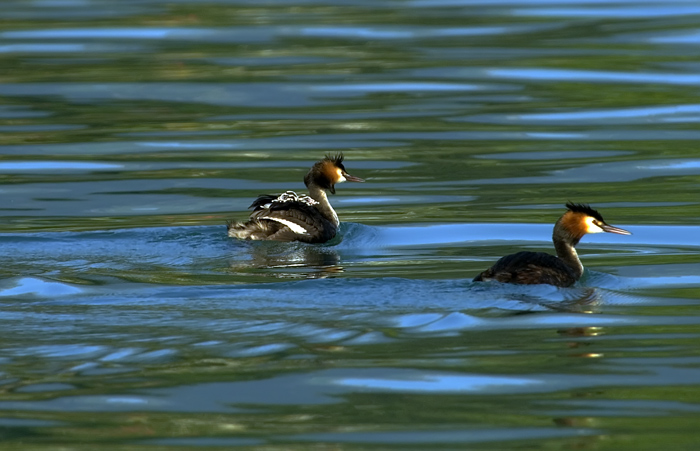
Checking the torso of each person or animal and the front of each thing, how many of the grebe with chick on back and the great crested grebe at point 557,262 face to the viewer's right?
2

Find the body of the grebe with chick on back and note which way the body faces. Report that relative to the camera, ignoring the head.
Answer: to the viewer's right

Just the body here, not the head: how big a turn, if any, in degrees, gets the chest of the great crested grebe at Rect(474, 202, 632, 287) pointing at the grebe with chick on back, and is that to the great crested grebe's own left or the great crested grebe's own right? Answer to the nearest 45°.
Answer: approximately 135° to the great crested grebe's own left

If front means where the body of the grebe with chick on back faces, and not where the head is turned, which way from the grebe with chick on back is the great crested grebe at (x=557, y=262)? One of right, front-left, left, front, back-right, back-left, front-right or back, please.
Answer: front-right

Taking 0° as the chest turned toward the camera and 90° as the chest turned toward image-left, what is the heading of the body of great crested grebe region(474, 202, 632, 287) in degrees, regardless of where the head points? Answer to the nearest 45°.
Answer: approximately 270°
